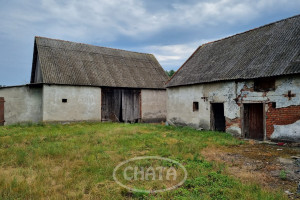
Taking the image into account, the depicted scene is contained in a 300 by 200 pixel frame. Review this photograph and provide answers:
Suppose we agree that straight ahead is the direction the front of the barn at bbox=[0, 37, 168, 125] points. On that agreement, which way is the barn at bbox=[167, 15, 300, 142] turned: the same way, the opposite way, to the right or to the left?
to the right

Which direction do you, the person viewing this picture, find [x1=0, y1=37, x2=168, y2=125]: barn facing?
facing the viewer

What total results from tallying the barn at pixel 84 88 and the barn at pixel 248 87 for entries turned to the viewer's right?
0

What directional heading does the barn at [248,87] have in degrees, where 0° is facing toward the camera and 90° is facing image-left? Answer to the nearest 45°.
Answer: approximately 45°

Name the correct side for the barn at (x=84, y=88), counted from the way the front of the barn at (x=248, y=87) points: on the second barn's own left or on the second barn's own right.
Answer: on the second barn's own right

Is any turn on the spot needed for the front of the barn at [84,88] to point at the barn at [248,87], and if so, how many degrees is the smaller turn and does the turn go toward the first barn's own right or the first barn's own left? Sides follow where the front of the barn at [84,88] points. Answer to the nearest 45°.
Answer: approximately 45° to the first barn's own left
